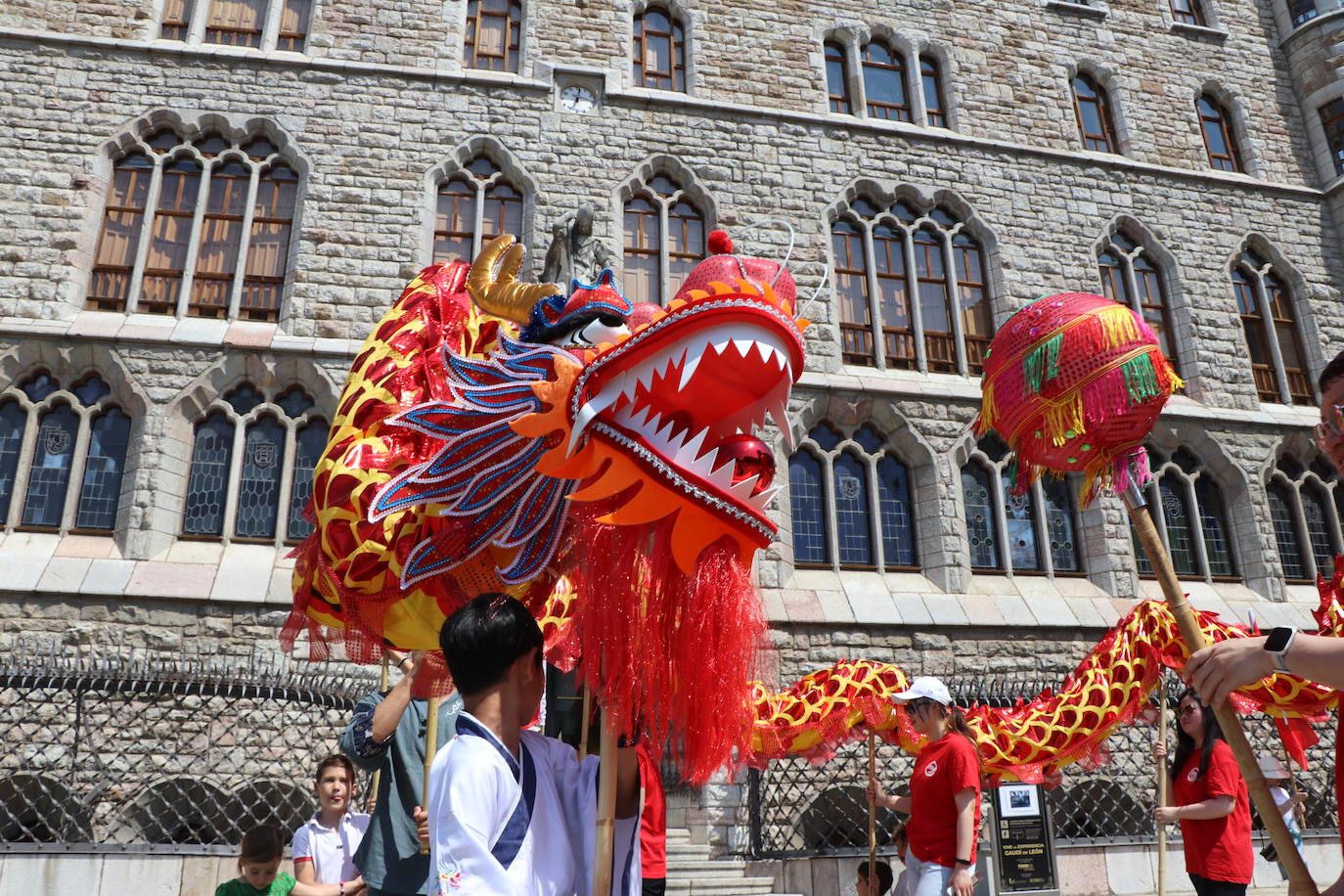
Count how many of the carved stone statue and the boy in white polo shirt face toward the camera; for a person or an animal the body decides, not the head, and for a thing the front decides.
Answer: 2

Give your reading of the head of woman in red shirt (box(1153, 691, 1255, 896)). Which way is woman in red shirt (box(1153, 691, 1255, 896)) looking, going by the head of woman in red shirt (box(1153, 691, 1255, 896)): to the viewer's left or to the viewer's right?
to the viewer's left

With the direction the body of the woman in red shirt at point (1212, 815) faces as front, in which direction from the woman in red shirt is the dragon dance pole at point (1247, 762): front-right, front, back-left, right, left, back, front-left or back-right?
front-left

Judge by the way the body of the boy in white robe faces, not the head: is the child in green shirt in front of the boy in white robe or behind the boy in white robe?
behind
